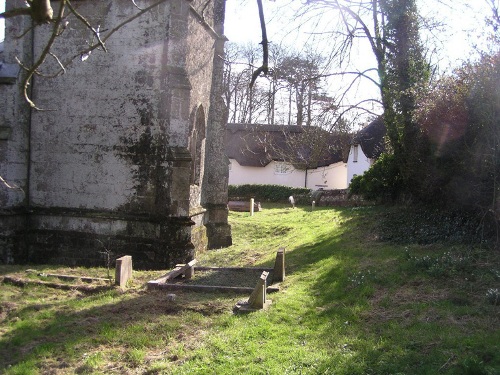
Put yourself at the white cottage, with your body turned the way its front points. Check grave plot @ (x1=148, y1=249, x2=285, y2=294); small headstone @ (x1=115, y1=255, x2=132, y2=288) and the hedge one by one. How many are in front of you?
3

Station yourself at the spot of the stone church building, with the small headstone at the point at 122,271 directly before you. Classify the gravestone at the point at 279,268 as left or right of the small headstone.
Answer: left

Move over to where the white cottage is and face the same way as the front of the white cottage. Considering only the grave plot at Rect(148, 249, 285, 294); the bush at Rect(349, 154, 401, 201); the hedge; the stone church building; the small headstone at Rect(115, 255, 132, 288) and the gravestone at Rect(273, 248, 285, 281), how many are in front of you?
6

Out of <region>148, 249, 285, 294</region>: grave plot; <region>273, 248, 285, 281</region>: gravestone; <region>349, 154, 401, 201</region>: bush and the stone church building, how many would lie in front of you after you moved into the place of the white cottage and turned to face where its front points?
4

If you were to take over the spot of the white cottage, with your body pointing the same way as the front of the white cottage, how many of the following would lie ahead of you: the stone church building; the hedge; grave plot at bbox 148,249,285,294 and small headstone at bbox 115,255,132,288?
4

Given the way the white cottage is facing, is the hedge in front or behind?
in front

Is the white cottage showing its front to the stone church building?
yes

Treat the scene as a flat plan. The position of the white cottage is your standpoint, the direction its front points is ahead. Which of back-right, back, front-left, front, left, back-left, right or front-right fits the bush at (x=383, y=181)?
front

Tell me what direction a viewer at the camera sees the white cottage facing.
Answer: facing the viewer

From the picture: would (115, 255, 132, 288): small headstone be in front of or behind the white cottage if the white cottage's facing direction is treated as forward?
in front

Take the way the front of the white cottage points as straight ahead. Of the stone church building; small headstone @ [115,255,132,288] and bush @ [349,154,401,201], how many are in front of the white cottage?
3
